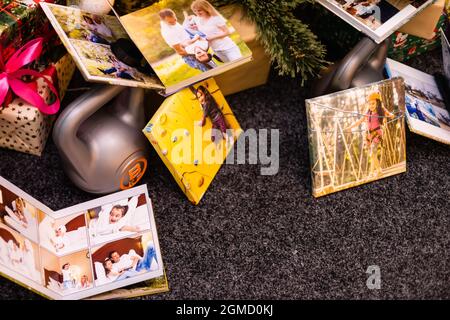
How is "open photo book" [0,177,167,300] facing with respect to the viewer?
toward the camera

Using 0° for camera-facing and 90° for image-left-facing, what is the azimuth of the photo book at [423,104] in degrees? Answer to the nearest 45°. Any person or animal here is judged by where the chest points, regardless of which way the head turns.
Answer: approximately 45°

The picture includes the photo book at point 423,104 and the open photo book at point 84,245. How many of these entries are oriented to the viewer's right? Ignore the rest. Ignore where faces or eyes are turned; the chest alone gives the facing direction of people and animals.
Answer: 0

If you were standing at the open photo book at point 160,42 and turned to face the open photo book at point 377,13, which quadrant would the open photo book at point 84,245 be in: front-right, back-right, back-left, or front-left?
back-right
